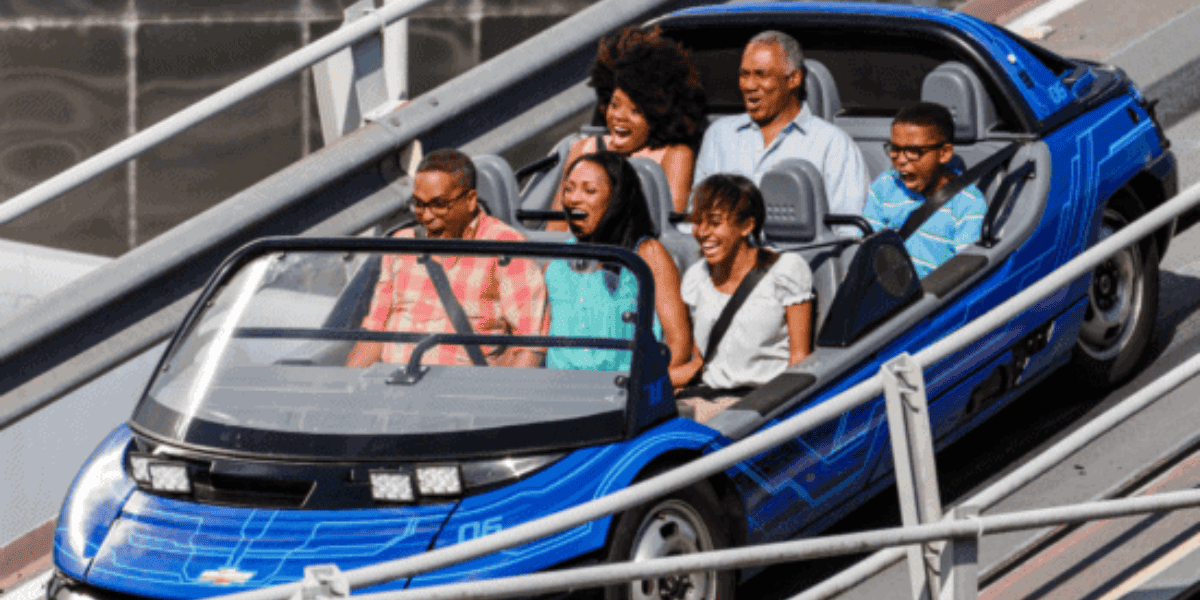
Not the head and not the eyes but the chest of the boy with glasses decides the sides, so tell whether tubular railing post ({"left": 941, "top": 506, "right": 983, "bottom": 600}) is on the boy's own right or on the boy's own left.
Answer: on the boy's own left

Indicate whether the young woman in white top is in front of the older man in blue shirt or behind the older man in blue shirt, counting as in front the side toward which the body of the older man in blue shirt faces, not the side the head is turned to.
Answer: in front

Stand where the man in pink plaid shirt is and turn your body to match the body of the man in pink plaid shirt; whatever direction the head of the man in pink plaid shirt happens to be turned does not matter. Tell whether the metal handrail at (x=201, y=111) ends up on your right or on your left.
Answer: on your right

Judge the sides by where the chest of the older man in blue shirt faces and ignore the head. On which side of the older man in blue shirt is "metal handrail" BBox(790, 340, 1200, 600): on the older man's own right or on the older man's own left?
on the older man's own left

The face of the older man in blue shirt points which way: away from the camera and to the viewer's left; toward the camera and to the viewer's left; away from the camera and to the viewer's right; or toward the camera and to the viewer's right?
toward the camera and to the viewer's left

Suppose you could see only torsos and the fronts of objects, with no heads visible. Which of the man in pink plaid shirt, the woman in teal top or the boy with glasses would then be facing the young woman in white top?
the boy with glasses

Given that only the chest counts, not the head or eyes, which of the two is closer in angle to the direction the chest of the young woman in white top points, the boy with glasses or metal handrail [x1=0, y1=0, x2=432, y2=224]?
the metal handrail

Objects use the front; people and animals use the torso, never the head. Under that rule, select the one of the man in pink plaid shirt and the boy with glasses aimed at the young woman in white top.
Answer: the boy with glasses

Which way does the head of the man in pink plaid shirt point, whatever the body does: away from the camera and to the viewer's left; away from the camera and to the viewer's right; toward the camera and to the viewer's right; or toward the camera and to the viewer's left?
toward the camera and to the viewer's left

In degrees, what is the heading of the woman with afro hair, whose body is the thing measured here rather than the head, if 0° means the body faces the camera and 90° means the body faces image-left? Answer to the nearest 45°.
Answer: approximately 45°

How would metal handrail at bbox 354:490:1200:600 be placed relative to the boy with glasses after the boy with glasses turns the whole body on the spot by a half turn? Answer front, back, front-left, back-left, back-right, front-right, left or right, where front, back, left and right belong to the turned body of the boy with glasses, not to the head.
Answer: back-right
